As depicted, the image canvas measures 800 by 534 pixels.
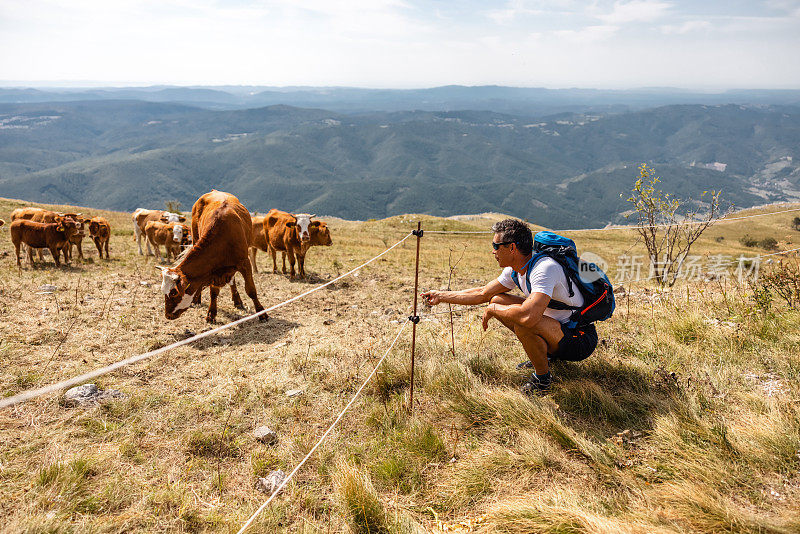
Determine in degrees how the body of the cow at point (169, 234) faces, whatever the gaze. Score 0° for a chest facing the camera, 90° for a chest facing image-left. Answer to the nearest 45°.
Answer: approximately 315°

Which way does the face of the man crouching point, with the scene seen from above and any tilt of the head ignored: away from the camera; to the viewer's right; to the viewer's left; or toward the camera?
to the viewer's left

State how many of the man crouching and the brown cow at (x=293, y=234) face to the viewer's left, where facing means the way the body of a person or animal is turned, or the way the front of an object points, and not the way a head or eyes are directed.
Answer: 1

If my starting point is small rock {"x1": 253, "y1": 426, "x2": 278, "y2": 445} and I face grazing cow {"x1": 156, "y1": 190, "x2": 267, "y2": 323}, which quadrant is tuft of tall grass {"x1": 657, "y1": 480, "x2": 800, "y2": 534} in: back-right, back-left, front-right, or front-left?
back-right

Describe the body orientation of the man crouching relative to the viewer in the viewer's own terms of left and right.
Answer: facing to the left of the viewer

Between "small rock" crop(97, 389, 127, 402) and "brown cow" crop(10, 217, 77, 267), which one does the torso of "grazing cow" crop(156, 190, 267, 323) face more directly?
the small rock

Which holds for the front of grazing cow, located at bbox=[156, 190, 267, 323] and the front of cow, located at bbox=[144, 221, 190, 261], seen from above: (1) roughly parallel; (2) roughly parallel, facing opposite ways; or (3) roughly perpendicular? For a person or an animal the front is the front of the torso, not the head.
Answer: roughly perpendicular

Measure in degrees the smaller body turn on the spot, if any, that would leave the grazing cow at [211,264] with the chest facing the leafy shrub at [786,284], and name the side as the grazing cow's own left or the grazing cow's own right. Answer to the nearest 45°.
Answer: approximately 90° to the grazing cow's own left

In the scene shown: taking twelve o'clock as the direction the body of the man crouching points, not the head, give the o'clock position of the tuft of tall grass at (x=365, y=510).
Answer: The tuft of tall grass is roughly at 10 o'clock from the man crouching.

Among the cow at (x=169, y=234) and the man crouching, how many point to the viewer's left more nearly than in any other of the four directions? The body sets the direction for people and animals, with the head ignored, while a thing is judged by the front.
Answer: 1
